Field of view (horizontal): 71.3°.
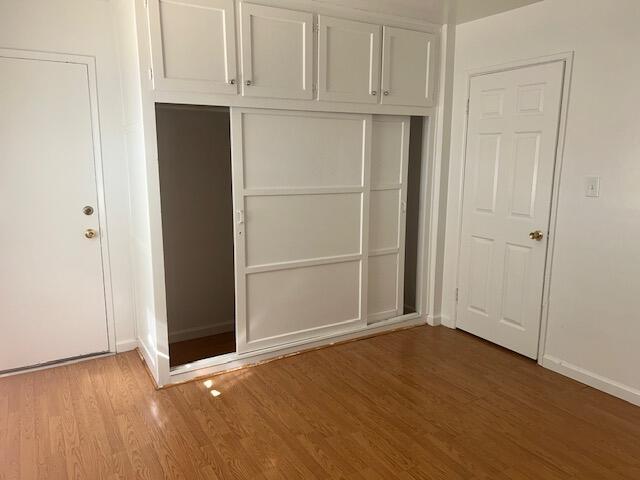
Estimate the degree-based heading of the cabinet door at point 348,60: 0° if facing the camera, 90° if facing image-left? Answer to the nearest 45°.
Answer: approximately 315°

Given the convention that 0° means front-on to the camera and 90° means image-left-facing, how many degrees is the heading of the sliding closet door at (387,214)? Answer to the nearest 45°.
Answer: approximately 315°

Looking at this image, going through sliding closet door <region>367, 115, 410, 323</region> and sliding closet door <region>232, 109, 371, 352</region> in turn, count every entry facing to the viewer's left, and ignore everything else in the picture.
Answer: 0

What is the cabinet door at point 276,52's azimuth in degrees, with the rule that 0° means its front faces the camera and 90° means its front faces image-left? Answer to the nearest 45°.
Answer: approximately 315°

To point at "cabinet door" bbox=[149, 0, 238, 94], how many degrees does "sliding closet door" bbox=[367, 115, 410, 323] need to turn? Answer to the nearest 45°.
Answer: approximately 90° to its right

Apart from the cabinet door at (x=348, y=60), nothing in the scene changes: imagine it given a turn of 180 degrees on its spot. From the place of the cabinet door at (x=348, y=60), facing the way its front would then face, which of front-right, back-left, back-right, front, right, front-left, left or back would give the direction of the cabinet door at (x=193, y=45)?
left

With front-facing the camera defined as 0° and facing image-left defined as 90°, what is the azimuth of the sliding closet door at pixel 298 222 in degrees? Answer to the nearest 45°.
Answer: approximately 315°

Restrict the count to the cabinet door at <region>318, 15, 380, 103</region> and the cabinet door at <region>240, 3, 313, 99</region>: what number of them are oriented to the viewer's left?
0
